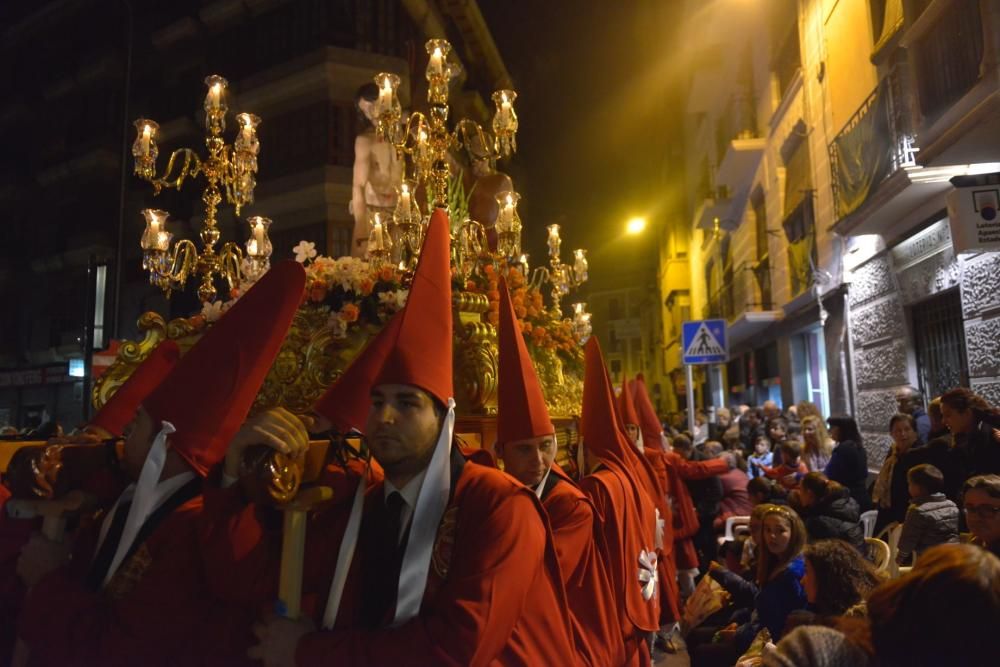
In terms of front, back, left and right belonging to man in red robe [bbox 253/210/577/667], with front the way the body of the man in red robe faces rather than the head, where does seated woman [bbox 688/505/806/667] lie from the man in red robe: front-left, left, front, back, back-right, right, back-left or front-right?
back

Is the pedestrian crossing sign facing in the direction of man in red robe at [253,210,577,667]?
yes

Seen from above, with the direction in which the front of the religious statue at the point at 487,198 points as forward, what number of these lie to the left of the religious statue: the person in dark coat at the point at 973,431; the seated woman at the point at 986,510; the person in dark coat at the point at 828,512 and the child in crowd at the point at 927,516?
4

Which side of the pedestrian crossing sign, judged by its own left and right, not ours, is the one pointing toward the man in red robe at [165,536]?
front

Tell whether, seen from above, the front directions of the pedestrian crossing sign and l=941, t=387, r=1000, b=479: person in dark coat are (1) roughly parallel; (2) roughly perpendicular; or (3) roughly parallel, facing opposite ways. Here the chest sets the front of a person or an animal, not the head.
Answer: roughly perpendicular

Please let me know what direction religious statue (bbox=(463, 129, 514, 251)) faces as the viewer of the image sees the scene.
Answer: facing the viewer and to the left of the viewer

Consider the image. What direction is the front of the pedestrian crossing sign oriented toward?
toward the camera

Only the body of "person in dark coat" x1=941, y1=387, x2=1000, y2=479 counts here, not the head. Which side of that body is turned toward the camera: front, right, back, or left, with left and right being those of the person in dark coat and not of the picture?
left

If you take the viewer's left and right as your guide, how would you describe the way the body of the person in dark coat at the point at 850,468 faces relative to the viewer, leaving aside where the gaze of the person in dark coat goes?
facing to the left of the viewer

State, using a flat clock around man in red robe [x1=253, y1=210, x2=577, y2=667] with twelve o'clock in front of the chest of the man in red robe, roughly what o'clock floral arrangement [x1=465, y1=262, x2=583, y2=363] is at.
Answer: The floral arrangement is roughly at 5 o'clock from the man in red robe.

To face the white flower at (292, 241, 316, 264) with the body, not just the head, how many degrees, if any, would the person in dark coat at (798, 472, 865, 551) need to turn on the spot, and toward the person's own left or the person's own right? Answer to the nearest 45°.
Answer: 0° — they already face it

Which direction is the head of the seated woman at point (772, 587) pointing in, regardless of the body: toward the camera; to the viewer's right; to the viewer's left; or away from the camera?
toward the camera

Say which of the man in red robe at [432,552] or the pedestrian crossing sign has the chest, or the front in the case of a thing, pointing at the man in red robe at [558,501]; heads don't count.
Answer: the pedestrian crossing sign

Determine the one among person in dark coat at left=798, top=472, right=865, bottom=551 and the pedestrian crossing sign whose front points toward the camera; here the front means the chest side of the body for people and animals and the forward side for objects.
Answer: the pedestrian crossing sign

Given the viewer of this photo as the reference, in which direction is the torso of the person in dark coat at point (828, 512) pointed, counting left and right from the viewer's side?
facing to the left of the viewer

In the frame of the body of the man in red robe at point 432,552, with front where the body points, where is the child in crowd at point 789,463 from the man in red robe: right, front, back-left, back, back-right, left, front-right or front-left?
back

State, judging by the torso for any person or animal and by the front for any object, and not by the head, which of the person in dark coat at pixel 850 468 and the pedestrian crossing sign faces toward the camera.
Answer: the pedestrian crossing sign

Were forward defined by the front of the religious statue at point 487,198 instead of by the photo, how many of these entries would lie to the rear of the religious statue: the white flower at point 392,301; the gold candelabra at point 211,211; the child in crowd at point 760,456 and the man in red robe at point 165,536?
1

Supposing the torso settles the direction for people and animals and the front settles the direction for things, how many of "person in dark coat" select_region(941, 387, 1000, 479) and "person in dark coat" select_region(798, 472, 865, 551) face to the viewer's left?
2

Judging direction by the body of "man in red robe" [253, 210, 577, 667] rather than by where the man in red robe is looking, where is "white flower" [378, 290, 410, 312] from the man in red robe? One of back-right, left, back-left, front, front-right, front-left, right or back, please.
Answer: back-right

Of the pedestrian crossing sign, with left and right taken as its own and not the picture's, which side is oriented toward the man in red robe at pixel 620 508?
front
